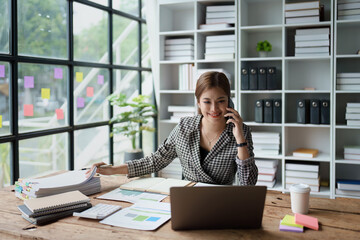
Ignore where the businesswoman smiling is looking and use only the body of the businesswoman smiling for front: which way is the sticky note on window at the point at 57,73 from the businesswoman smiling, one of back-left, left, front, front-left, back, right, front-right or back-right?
back-right

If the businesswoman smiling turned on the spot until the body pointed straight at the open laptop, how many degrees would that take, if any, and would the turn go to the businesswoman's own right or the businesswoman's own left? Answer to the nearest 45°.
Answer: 0° — they already face it

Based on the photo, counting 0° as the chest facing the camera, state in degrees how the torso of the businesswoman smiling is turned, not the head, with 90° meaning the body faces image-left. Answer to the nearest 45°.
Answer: approximately 0°

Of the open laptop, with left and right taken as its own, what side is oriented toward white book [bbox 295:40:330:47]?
front

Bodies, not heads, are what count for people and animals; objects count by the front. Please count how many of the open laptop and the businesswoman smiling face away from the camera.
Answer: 1

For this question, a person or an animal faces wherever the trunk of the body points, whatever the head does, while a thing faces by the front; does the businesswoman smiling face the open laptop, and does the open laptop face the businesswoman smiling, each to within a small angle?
yes

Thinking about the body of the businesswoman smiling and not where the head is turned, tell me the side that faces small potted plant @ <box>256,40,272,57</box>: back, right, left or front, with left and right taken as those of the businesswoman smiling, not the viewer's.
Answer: back

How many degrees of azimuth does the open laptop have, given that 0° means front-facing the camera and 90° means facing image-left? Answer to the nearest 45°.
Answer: approximately 180°

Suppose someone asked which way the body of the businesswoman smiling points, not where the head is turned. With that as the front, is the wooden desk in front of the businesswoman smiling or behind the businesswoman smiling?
in front

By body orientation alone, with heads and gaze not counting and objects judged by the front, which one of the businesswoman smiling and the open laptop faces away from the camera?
the open laptop

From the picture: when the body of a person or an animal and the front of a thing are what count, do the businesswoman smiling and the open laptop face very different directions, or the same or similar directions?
very different directions
